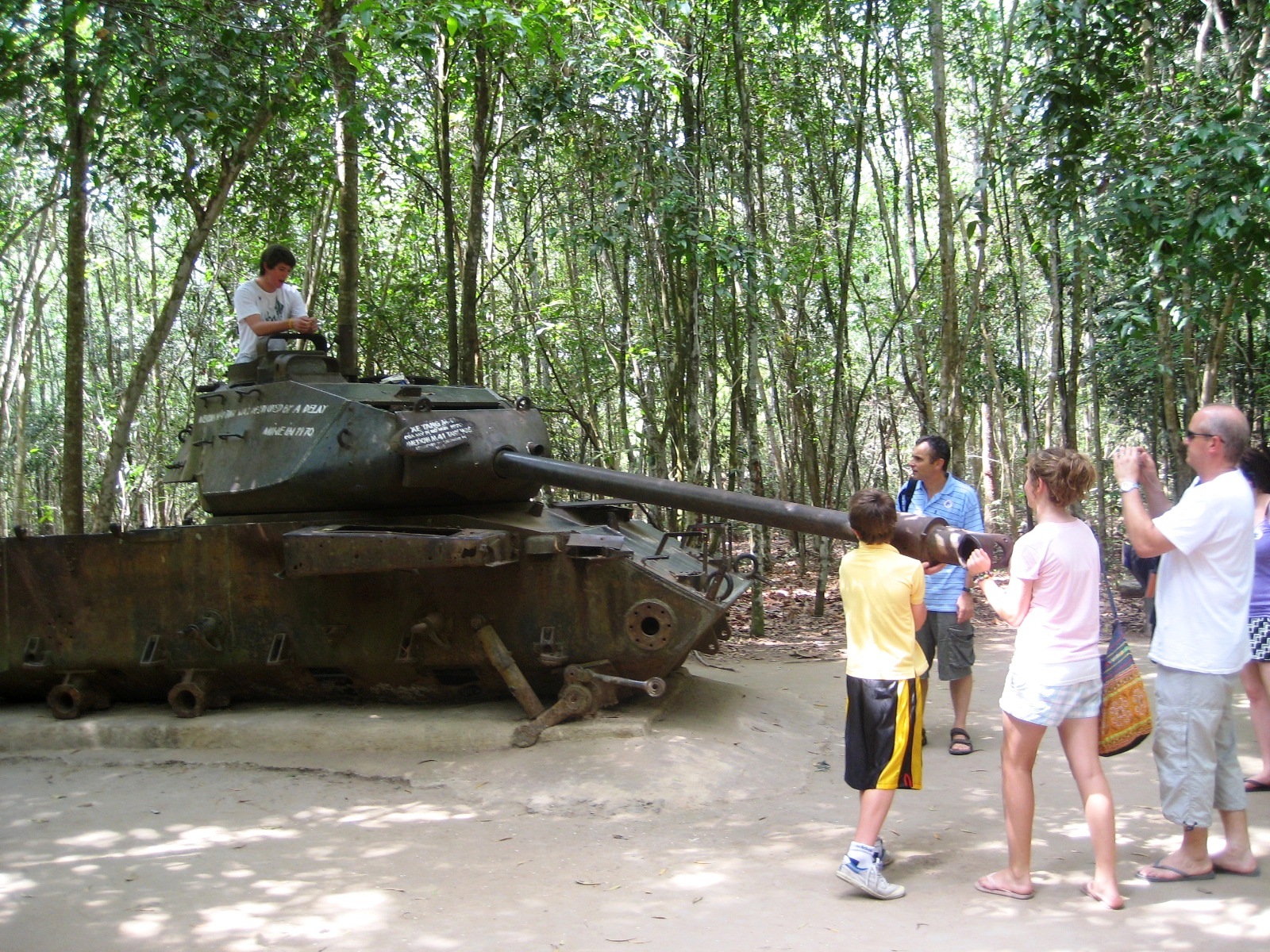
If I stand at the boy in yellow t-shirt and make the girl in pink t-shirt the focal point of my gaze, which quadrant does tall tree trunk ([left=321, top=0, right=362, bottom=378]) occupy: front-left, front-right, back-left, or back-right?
back-left

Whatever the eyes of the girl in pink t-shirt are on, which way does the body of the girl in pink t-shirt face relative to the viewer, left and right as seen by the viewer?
facing away from the viewer and to the left of the viewer

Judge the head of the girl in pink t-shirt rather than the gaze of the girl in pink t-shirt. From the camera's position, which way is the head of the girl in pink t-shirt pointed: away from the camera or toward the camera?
away from the camera

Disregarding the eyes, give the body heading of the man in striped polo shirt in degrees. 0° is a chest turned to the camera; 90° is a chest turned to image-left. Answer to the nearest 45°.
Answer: approximately 45°

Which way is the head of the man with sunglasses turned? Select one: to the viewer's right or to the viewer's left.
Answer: to the viewer's left

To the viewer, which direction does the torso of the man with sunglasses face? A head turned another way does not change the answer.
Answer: to the viewer's left

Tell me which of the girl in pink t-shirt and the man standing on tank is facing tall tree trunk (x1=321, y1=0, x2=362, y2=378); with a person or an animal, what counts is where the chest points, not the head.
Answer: the girl in pink t-shirt

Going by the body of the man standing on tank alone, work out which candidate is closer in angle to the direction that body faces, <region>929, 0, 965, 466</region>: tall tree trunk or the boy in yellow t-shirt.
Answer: the boy in yellow t-shirt

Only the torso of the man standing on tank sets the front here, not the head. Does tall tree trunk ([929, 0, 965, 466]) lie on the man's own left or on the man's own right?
on the man's own left

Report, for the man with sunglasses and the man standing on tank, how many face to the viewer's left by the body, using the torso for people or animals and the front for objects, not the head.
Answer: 1
